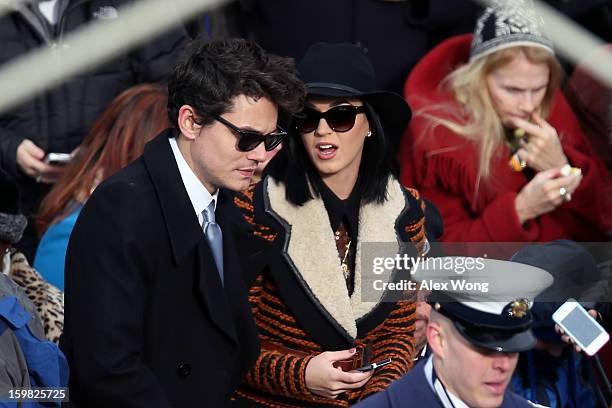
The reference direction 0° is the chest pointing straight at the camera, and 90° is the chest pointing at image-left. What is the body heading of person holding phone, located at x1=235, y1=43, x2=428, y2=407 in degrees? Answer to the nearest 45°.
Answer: approximately 0°
